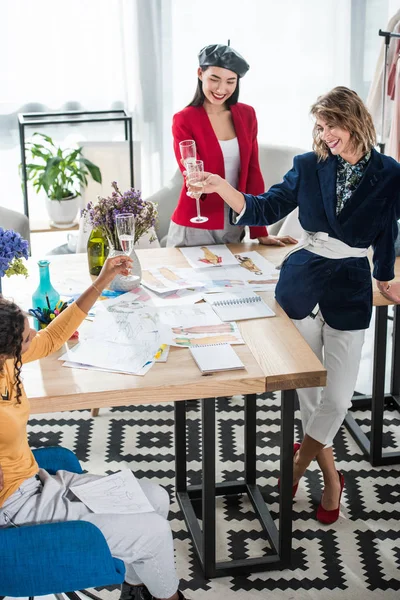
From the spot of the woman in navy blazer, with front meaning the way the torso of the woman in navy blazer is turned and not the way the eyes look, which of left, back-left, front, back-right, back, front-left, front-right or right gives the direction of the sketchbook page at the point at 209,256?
right

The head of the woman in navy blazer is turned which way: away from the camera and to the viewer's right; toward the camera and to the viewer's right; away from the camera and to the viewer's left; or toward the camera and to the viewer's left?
toward the camera and to the viewer's left

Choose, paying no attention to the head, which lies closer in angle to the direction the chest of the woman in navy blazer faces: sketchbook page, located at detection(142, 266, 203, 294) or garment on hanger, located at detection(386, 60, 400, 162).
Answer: the sketchbook page

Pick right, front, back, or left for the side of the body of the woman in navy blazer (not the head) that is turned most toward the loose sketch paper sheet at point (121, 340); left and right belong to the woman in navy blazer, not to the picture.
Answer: front

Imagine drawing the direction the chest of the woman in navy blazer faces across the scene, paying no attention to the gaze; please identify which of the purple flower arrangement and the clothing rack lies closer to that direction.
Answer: the purple flower arrangement

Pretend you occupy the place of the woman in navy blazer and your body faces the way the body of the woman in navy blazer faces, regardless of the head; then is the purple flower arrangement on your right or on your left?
on your right

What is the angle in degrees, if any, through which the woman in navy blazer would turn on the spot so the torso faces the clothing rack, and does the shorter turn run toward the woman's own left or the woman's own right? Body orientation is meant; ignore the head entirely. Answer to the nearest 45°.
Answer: approximately 135° to the woman's own right

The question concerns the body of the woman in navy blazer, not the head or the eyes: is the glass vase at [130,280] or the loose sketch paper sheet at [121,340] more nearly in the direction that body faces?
the loose sketch paper sheet

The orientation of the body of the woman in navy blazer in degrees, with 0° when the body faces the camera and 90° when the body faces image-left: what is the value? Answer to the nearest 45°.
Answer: approximately 45°

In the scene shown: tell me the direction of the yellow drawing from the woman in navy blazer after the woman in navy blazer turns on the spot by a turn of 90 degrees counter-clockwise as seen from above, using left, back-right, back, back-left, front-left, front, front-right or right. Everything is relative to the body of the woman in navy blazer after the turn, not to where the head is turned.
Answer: right

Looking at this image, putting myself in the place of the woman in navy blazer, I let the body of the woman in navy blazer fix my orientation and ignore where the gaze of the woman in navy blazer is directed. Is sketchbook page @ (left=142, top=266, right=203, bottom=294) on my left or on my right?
on my right

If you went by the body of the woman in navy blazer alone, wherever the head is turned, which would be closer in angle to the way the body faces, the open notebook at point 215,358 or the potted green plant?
the open notebook

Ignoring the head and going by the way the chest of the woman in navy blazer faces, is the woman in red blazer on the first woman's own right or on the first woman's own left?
on the first woman's own right

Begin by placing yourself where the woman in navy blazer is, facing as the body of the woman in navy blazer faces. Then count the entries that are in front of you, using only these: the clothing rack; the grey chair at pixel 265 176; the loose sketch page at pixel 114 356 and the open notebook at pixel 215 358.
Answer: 2

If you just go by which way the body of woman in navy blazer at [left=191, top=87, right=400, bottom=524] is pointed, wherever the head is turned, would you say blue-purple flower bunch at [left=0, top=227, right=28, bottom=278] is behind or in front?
in front

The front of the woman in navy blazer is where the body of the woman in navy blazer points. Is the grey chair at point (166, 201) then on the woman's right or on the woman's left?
on the woman's right

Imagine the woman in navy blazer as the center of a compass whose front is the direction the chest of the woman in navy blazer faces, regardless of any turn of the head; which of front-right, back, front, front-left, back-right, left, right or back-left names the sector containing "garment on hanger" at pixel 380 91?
back-right

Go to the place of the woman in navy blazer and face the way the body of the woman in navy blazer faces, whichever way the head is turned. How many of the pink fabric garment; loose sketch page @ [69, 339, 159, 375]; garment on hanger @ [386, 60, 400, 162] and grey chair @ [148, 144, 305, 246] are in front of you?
1

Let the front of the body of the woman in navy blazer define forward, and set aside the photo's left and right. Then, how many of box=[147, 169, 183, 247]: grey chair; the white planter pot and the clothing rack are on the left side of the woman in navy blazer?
0

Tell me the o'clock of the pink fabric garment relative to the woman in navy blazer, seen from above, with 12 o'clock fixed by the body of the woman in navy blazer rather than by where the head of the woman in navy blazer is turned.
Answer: The pink fabric garment is roughly at 5 o'clock from the woman in navy blazer.
